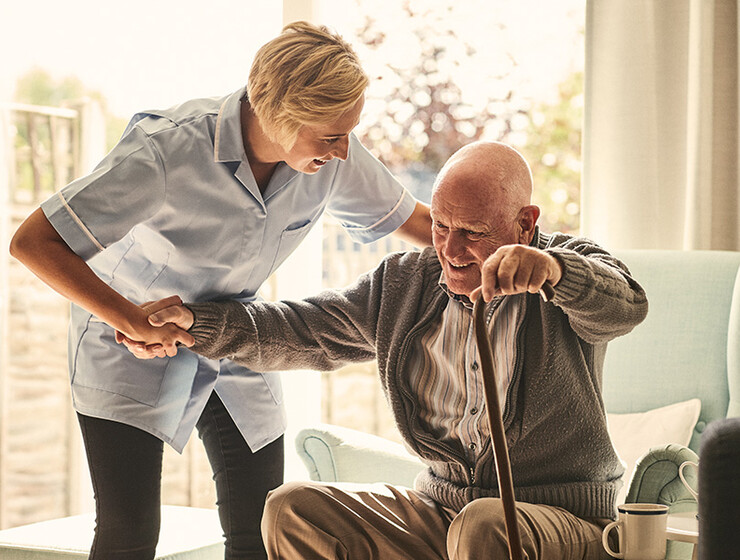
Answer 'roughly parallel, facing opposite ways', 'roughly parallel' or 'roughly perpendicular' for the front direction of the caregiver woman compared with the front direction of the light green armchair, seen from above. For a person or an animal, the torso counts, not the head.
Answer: roughly perpendicular

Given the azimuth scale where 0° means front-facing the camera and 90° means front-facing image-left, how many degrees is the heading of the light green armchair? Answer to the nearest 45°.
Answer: approximately 45°

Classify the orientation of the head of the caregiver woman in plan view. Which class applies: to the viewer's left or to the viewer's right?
to the viewer's right

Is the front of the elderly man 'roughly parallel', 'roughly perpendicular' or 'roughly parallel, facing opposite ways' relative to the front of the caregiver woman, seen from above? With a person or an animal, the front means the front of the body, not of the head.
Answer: roughly perpendicular

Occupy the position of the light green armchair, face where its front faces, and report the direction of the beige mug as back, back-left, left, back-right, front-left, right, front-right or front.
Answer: front-left

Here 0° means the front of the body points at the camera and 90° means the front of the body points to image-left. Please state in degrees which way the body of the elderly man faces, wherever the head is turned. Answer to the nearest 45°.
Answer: approximately 45°

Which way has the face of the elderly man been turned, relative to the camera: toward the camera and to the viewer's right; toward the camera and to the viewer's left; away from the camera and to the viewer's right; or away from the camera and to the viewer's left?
toward the camera and to the viewer's left

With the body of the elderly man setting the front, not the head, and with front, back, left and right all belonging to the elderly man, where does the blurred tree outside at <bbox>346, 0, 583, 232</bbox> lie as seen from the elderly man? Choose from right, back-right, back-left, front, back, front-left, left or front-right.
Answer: back-right
